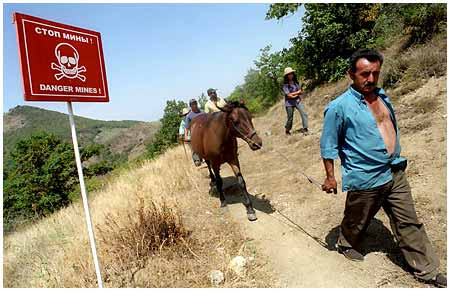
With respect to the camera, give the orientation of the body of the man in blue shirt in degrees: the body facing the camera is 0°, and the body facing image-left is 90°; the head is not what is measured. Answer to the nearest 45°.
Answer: approximately 315°

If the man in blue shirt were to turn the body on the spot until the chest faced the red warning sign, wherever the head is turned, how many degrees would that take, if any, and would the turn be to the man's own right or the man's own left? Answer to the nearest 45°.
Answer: approximately 90° to the man's own right

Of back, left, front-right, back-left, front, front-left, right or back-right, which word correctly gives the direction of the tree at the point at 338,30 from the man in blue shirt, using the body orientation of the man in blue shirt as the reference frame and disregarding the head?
back-left

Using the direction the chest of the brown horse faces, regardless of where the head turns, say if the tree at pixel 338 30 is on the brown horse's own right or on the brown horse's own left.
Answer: on the brown horse's own left

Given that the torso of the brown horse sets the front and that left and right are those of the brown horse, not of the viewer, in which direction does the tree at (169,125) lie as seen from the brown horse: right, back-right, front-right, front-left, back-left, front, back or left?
back-left

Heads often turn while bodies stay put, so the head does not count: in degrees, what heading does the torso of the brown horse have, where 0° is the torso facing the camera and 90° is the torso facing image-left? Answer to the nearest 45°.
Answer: approximately 315°

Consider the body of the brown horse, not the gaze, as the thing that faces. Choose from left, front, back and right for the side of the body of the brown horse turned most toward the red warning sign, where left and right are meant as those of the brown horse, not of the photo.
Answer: right

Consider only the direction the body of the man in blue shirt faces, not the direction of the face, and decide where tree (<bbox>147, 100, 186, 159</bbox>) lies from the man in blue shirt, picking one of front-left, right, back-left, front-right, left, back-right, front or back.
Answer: back

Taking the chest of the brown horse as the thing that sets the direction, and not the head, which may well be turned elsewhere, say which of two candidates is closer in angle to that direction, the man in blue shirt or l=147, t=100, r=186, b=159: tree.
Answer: the man in blue shirt
